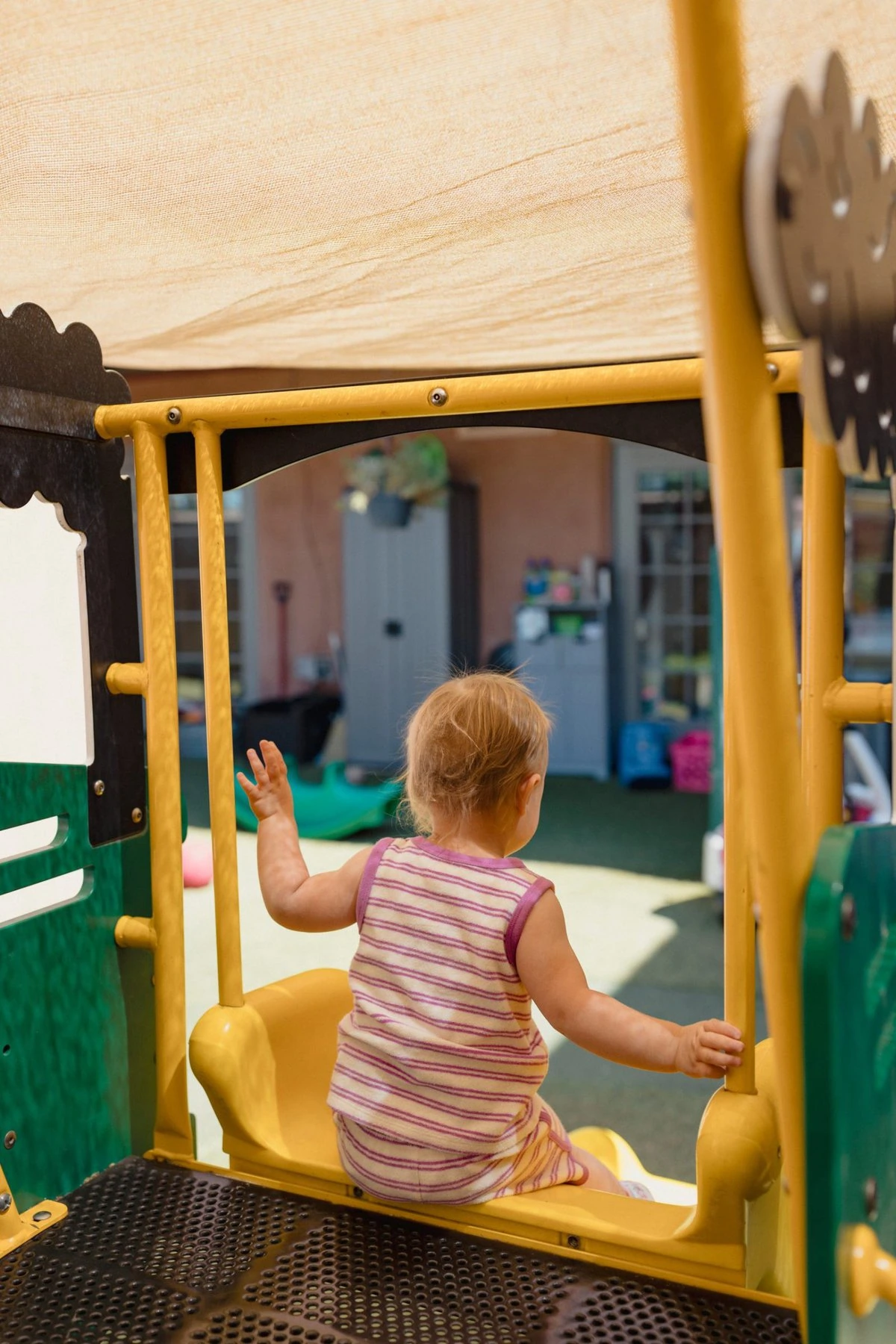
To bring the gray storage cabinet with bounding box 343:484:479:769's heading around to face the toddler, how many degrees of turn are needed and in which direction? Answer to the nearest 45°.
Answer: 0° — it already faces them

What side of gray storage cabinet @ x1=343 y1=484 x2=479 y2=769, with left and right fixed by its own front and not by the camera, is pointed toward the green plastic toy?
front

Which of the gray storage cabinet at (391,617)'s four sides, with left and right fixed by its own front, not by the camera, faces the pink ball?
front

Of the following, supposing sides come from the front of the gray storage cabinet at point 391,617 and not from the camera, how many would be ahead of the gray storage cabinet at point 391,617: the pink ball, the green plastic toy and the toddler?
3

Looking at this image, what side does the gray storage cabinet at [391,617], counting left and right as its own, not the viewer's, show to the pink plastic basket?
left

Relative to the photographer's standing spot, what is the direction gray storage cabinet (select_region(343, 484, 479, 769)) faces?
facing the viewer

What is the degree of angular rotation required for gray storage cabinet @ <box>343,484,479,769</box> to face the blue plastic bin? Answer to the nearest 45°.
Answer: approximately 90° to its left

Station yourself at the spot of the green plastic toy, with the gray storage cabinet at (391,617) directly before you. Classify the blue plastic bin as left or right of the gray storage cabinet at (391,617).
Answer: right

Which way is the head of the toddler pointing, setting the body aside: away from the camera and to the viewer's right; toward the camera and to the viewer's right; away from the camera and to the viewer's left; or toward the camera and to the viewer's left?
away from the camera and to the viewer's right

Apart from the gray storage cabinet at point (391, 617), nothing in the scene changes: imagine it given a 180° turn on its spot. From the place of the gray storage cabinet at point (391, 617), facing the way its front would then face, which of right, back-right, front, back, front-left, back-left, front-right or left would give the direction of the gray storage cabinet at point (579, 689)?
right

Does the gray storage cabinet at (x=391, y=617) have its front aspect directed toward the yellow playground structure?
yes
